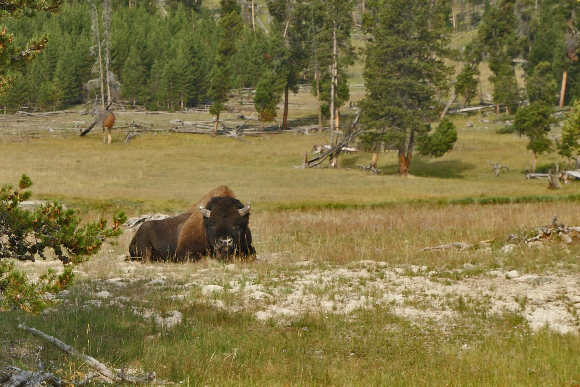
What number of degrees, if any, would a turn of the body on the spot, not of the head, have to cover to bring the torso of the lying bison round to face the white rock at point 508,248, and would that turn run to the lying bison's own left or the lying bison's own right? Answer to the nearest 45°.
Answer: approximately 45° to the lying bison's own left

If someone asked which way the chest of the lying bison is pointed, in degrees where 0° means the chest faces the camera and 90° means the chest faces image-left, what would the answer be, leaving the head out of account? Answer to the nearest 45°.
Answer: approximately 315°

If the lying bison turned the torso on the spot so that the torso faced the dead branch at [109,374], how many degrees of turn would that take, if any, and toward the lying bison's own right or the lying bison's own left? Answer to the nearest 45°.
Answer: approximately 45° to the lying bison's own right
